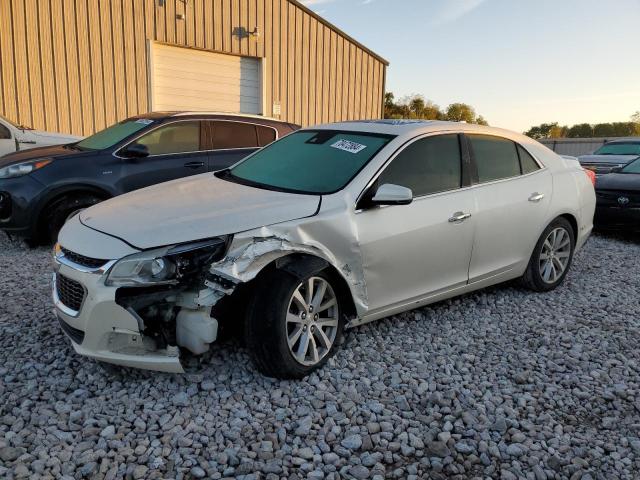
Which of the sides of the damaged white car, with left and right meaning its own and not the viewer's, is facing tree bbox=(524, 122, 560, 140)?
back

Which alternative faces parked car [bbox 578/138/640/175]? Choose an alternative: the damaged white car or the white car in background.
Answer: the white car in background

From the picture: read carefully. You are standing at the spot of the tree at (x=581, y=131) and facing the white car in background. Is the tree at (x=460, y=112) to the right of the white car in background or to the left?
right

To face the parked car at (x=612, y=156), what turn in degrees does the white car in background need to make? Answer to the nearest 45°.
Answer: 0° — it already faces it

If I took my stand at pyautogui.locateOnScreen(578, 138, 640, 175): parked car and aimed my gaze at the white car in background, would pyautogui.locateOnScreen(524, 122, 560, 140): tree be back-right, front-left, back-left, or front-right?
back-right

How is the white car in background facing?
to the viewer's right

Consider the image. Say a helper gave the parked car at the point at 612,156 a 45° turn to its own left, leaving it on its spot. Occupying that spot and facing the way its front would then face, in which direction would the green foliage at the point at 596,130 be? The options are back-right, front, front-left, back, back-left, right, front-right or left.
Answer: back

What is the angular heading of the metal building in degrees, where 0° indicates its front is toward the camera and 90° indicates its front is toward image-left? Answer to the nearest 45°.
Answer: approximately 315°

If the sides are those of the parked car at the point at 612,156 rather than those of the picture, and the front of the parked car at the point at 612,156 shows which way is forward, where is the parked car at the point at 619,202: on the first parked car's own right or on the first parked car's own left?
on the first parked car's own left

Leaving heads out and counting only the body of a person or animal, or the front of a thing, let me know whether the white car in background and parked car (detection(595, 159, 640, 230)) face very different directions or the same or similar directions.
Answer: very different directions

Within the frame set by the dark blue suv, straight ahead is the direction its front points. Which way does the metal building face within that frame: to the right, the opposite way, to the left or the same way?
to the left

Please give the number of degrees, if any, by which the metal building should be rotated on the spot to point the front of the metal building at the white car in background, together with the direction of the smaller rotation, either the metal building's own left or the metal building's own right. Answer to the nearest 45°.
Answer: approximately 90° to the metal building's own right

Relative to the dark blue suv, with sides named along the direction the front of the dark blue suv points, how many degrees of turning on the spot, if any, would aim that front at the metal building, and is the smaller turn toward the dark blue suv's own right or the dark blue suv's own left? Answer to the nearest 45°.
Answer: approximately 135° to the dark blue suv's own right

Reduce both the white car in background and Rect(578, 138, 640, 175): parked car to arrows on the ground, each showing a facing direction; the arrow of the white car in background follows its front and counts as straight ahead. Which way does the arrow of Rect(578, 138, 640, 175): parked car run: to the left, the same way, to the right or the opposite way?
the opposite way
